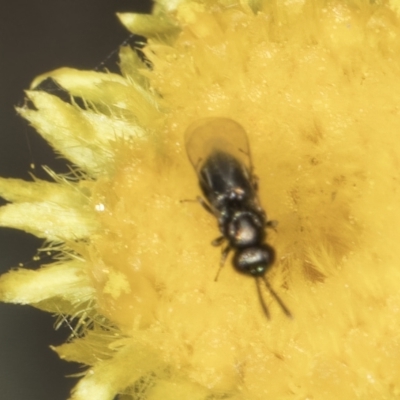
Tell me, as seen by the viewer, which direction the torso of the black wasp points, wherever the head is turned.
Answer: toward the camera
